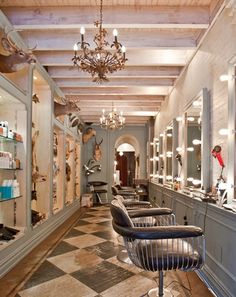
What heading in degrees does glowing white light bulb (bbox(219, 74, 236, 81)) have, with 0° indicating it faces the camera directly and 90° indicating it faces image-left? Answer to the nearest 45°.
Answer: approximately 90°

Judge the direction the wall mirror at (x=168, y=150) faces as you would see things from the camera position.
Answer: facing to the left of the viewer

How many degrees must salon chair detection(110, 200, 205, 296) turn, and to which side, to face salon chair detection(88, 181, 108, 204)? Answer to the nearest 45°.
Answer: approximately 90° to its left

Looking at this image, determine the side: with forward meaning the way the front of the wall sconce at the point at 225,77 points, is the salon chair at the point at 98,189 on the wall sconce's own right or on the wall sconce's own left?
on the wall sconce's own right

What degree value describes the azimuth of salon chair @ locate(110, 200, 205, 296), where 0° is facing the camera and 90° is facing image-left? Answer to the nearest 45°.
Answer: approximately 270°

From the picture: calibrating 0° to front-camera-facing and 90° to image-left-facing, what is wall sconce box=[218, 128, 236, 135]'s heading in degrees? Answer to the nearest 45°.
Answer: approximately 90°

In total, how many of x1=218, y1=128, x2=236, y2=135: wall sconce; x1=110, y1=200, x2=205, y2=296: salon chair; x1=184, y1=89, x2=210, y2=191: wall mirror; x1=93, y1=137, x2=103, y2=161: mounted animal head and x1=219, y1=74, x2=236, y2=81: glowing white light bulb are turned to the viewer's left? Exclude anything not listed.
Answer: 3

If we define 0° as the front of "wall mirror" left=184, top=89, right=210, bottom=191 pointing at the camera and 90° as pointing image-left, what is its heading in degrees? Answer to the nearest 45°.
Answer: approximately 90°

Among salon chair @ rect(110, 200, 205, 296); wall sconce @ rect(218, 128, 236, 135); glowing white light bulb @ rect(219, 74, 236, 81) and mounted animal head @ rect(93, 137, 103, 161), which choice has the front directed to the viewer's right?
the salon chair

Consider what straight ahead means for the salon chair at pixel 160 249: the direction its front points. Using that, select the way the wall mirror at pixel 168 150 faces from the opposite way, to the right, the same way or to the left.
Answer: the opposite way
